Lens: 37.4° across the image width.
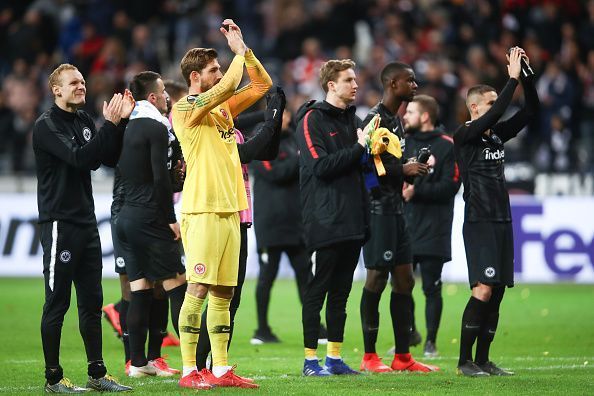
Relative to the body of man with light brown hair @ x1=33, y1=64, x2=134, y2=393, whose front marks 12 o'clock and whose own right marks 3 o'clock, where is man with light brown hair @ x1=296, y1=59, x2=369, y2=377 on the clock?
man with light brown hair @ x1=296, y1=59, x2=369, y2=377 is roughly at 10 o'clock from man with light brown hair @ x1=33, y1=64, x2=134, y2=393.

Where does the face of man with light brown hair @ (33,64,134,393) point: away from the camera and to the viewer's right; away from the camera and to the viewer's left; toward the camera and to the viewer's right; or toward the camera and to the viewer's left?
toward the camera and to the viewer's right

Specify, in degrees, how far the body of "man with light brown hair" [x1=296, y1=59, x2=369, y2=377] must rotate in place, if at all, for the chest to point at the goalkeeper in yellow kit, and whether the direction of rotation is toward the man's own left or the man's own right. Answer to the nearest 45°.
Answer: approximately 90° to the man's own right

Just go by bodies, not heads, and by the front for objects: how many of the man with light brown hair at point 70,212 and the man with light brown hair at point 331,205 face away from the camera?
0

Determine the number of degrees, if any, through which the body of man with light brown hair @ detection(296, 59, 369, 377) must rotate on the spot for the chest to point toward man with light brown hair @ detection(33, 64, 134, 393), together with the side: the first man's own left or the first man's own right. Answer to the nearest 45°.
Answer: approximately 90° to the first man's own right

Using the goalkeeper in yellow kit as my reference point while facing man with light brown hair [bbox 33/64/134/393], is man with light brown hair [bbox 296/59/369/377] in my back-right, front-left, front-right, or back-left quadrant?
back-right

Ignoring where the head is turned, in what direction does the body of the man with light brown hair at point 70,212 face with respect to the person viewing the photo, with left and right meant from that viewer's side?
facing the viewer and to the right of the viewer
